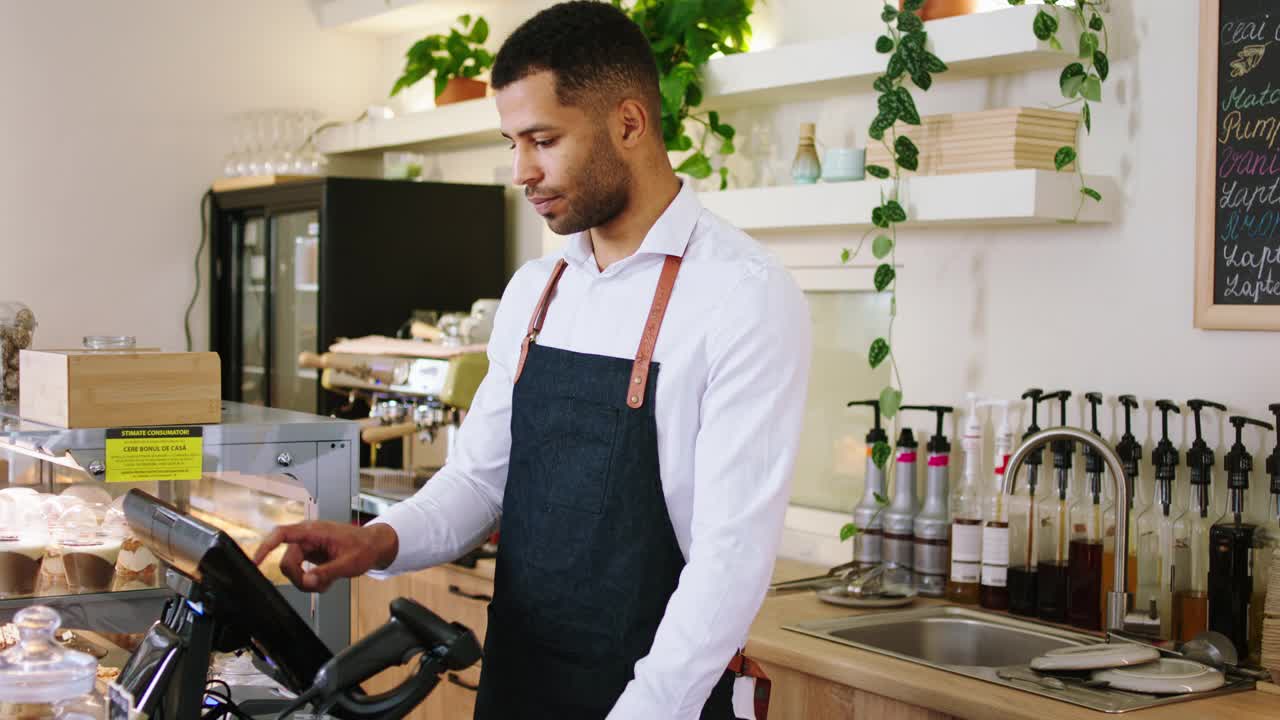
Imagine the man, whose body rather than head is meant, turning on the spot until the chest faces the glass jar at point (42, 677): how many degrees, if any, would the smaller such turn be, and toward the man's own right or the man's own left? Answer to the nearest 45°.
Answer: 0° — they already face it

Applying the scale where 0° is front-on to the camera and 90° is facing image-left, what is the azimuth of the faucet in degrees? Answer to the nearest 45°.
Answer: approximately 90°

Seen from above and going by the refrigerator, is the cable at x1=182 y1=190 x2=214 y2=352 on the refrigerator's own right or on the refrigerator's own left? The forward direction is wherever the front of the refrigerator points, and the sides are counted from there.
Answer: on the refrigerator's own right

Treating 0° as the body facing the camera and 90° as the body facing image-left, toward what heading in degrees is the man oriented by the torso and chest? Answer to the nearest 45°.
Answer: approximately 45°

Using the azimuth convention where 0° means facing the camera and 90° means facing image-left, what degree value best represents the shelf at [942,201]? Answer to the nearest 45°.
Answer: approximately 45°

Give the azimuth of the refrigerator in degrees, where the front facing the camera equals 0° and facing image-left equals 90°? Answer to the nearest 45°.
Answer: approximately 45°

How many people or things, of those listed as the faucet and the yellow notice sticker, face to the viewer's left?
1

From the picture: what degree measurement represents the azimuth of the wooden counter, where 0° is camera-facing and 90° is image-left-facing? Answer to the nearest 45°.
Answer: approximately 45°

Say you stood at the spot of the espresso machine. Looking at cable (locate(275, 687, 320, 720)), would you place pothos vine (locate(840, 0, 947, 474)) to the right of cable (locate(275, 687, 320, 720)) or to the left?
left
